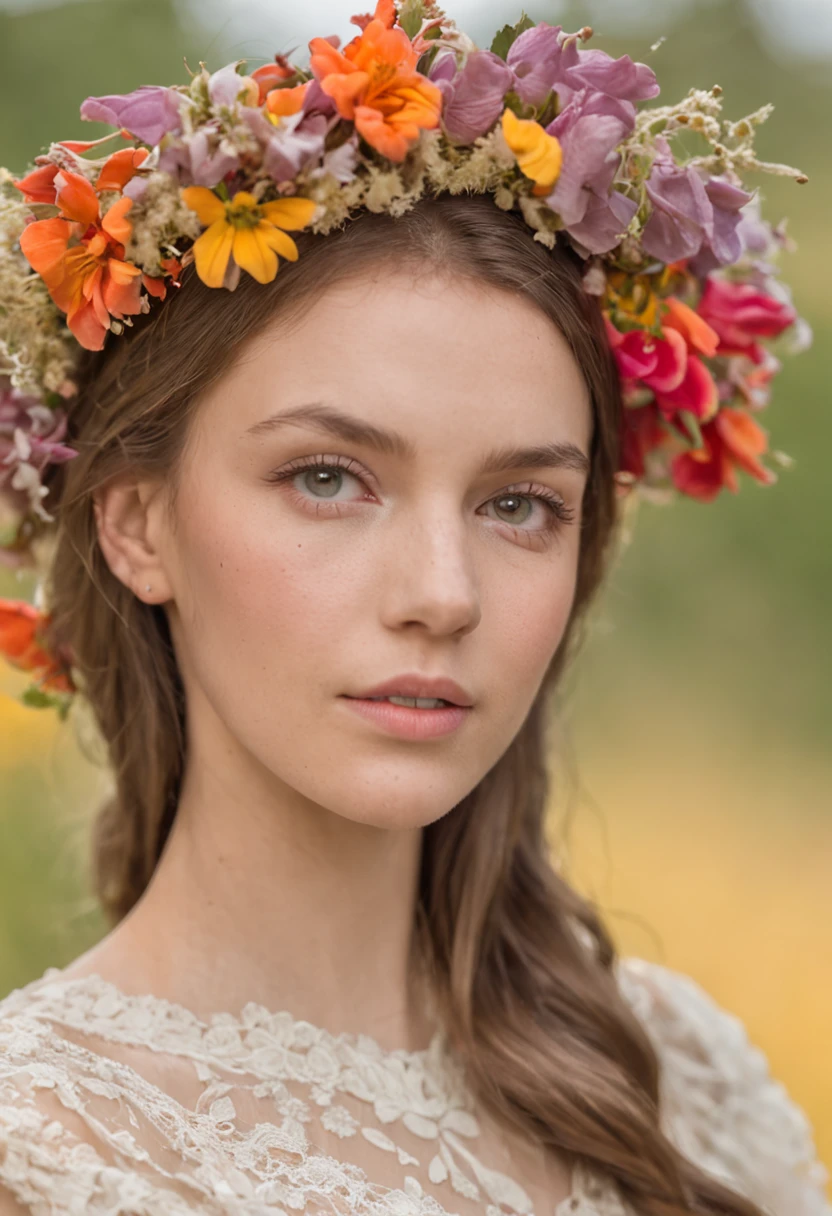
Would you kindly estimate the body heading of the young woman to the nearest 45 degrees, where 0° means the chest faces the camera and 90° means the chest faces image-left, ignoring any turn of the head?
approximately 315°

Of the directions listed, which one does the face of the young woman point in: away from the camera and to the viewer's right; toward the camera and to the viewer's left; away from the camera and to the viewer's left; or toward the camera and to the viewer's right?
toward the camera and to the viewer's right
